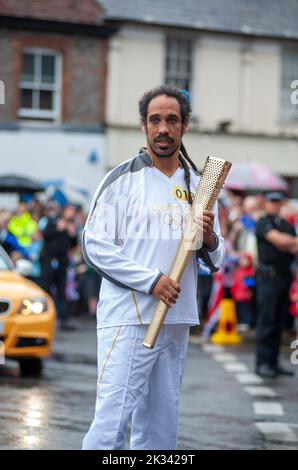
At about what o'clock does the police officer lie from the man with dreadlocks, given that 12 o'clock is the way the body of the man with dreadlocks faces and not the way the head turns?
The police officer is roughly at 8 o'clock from the man with dreadlocks.

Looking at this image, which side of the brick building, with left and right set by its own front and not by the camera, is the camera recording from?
front

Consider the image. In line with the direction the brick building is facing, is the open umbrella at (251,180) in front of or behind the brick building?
in front

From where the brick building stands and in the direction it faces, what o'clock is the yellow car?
The yellow car is roughly at 12 o'clock from the brick building.

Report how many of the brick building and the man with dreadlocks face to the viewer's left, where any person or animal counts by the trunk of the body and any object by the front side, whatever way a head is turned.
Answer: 0

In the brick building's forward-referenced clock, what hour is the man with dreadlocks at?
The man with dreadlocks is roughly at 12 o'clock from the brick building.

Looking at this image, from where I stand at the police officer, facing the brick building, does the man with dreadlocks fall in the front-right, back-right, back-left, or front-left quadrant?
back-left

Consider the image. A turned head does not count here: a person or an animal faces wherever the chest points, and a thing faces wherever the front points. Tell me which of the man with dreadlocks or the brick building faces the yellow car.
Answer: the brick building

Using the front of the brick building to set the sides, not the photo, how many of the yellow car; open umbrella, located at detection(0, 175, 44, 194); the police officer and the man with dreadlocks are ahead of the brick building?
4

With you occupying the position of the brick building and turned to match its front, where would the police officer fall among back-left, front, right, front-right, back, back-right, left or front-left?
front

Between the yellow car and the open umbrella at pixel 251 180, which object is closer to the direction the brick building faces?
the yellow car

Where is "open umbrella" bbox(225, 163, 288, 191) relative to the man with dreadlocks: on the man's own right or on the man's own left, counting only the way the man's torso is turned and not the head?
on the man's own left
